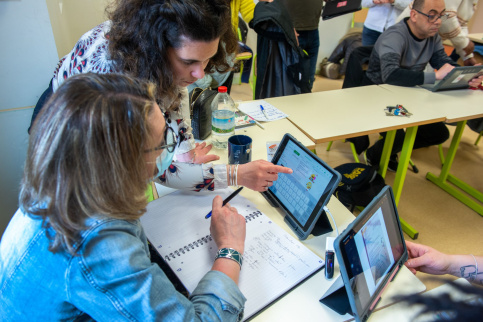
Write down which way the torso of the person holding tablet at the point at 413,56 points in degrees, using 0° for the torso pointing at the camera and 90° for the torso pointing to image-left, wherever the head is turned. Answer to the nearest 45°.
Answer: approximately 315°

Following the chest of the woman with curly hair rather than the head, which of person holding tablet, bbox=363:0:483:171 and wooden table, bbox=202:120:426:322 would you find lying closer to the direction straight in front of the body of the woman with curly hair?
the wooden table

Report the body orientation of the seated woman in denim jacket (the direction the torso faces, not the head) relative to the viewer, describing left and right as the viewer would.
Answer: facing away from the viewer and to the right of the viewer

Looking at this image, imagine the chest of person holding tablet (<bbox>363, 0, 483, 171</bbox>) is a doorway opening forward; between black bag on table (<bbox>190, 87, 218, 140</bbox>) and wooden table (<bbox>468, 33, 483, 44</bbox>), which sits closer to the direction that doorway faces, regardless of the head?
the black bag on table

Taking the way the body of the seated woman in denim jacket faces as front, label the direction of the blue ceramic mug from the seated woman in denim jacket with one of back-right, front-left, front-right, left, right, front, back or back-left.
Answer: front

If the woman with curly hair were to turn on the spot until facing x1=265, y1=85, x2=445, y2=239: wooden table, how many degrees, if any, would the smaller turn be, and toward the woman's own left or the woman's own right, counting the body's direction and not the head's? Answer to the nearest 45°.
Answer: approximately 90° to the woman's own left

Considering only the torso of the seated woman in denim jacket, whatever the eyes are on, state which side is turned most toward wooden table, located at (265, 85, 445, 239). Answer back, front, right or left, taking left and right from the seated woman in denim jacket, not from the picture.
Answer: front

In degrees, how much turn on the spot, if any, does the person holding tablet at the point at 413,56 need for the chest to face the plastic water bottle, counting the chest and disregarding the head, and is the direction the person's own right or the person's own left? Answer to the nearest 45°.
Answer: approximately 45° to the person's own right

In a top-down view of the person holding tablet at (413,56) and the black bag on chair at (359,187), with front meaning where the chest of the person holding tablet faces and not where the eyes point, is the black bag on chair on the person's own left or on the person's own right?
on the person's own right

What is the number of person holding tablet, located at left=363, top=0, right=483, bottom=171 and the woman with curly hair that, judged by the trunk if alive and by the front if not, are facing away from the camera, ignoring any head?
0

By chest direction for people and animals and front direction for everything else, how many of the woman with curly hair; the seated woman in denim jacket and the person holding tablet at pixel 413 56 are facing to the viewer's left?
0

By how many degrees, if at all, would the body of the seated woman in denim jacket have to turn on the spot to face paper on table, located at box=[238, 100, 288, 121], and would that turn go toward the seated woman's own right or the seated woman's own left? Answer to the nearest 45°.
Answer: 0° — they already face it
